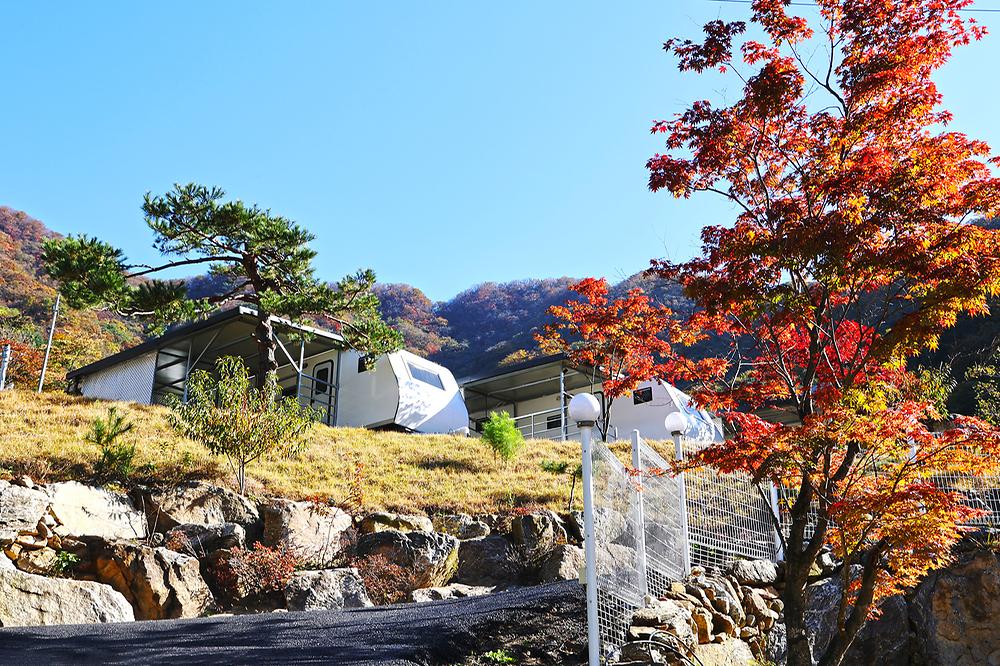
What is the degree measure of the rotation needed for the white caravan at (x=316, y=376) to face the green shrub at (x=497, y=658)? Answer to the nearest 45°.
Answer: approximately 45° to its right

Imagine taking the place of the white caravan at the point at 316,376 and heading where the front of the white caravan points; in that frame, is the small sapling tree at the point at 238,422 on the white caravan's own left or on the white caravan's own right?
on the white caravan's own right

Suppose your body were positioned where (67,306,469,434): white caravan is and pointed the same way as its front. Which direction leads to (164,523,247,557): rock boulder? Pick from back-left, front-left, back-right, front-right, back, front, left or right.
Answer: front-right

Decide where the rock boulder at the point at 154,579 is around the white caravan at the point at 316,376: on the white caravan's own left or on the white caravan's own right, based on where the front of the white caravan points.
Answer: on the white caravan's own right

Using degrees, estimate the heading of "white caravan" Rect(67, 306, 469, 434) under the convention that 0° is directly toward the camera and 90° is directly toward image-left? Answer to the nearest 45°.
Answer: approximately 315°

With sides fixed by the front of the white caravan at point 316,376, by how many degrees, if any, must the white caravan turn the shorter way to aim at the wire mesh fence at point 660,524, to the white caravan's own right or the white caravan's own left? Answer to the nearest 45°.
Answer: approximately 45° to the white caravan's own right

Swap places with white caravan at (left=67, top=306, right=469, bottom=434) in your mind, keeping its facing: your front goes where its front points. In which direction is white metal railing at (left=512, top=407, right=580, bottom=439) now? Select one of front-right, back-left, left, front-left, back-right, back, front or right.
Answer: front-left

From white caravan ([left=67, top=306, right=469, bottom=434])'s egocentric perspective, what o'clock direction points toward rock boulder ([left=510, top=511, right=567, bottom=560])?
The rock boulder is roughly at 1 o'clock from the white caravan.

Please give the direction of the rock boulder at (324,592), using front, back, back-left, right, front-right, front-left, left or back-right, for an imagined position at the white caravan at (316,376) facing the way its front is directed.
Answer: front-right
